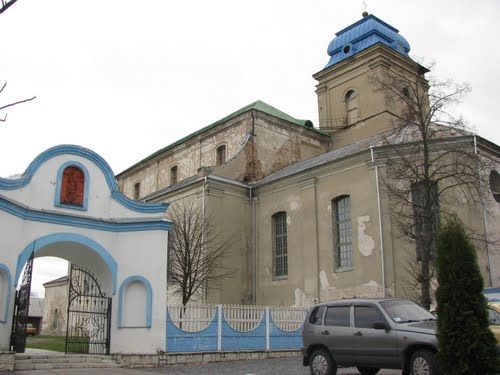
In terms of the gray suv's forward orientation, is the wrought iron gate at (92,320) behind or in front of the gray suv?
behind

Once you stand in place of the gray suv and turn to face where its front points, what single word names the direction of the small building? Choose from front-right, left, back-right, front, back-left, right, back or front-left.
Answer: back

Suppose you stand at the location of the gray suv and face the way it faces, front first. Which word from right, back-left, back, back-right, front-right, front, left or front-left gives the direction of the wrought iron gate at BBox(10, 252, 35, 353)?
back-right

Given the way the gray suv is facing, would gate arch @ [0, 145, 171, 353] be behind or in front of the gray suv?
behind

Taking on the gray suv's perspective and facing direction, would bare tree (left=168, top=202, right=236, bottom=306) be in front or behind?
behind

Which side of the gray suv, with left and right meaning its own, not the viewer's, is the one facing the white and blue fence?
back

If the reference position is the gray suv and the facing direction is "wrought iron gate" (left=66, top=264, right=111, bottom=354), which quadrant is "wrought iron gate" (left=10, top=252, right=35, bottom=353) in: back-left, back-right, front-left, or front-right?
front-left

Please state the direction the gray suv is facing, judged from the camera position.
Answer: facing the viewer and to the right of the viewer

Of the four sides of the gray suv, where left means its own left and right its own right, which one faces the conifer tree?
front
